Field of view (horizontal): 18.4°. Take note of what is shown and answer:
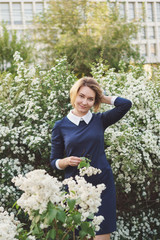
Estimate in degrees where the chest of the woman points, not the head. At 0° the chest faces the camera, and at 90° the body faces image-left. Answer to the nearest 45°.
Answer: approximately 0°

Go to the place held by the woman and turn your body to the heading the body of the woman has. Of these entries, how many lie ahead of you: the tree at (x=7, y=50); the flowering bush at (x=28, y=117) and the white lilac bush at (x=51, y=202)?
1

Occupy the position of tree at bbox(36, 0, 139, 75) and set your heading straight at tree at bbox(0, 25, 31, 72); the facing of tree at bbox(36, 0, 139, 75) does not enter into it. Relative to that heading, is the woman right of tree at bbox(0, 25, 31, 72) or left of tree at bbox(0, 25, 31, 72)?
left

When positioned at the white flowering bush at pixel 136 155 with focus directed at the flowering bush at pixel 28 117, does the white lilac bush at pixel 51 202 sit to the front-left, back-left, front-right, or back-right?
front-left

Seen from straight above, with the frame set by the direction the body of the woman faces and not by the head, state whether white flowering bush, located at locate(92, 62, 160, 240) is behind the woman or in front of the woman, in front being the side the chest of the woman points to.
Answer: behind

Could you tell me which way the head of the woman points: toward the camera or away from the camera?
toward the camera

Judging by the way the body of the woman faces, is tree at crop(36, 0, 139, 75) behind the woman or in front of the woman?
behind

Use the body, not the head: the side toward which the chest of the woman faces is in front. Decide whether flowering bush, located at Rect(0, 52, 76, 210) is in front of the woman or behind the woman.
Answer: behind

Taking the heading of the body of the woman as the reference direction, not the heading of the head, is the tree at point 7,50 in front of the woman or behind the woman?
behind

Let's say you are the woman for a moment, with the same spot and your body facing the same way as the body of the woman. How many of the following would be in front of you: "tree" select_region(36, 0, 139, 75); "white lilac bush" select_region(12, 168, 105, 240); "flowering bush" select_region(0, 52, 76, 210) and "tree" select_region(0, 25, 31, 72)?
1

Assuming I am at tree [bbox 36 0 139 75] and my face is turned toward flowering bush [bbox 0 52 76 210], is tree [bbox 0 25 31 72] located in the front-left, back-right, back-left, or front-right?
front-right
